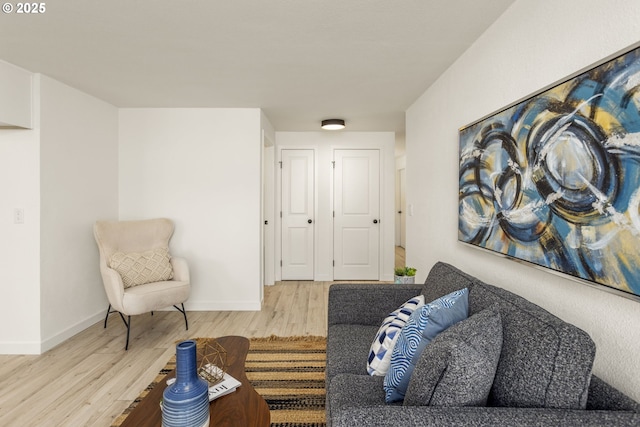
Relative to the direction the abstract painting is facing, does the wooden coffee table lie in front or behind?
in front

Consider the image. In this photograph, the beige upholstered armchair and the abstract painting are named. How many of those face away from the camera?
0

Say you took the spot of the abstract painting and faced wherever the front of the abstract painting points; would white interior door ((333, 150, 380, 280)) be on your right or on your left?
on your right

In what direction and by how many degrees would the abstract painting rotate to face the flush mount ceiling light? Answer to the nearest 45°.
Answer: approximately 90° to its right

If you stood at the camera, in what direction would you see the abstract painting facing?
facing the viewer and to the left of the viewer

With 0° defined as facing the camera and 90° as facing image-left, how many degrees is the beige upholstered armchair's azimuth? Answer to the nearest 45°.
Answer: approximately 315°

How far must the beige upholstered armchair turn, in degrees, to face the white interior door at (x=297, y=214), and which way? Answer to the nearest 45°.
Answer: approximately 90° to its left

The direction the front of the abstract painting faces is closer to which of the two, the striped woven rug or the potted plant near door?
the striped woven rug

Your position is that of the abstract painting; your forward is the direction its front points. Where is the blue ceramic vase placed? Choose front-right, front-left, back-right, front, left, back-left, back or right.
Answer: front
